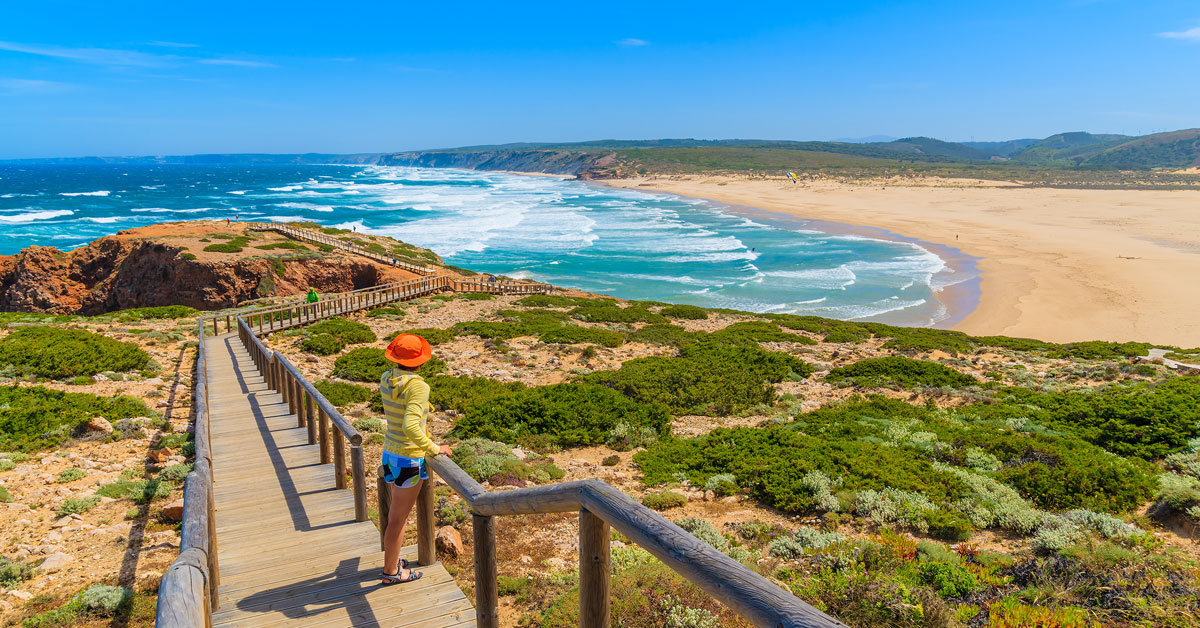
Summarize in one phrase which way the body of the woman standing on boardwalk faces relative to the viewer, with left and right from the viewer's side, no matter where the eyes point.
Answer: facing away from the viewer and to the right of the viewer

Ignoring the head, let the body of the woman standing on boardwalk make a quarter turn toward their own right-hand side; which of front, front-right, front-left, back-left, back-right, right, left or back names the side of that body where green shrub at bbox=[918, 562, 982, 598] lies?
front-left

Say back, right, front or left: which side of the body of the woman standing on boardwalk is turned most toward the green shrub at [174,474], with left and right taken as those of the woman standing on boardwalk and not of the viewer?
left

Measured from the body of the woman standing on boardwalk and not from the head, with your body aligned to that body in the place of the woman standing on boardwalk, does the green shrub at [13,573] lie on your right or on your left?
on your left

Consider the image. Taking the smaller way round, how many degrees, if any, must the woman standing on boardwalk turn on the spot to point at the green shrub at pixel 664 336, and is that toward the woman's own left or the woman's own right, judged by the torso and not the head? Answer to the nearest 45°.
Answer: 0° — they already face it

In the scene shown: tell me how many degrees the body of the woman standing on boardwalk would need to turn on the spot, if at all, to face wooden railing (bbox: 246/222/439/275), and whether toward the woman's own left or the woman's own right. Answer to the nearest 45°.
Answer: approximately 45° to the woman's own left

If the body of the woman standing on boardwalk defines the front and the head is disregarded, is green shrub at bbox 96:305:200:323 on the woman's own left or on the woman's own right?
on the woman's own left

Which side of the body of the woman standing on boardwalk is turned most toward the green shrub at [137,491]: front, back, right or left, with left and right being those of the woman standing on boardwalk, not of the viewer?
left

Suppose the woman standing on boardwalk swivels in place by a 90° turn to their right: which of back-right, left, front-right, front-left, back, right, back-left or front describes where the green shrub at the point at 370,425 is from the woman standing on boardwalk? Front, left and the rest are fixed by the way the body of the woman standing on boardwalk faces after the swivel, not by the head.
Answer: back-left

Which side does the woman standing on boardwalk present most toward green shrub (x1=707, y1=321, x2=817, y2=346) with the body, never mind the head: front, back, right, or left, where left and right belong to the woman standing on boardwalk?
front

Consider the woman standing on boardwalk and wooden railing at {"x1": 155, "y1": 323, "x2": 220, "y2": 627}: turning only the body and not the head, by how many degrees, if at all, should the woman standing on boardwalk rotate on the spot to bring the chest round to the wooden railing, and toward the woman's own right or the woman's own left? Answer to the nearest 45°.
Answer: approximately 180°

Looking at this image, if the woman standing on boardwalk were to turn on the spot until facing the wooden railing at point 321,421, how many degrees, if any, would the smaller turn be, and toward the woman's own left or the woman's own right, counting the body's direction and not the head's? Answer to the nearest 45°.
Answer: approximately 45° to the woman's own left

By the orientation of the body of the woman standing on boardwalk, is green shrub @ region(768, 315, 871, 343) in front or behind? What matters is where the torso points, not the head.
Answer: in front

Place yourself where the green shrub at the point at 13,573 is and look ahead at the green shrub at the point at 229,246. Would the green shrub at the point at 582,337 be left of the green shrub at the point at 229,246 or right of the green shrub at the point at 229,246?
right

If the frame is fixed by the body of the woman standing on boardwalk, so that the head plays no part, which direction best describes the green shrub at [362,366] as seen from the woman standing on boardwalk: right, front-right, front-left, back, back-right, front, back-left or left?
front-left

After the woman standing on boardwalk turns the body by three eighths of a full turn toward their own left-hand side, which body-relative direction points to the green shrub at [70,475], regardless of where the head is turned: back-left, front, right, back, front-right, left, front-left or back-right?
front-right

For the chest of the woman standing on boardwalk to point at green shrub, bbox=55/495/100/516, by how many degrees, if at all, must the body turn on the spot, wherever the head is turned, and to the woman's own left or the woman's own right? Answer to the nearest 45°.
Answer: approximately 90° to the woman's own left

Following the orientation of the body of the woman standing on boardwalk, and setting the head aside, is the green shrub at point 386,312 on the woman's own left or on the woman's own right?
on the woman's own left

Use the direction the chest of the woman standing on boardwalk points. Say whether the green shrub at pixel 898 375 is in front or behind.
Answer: in front

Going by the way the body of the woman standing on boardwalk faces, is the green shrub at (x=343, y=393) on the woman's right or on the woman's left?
on the woman's left

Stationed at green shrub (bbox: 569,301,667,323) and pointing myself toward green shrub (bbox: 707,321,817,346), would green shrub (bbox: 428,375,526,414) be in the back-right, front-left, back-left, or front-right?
front-right

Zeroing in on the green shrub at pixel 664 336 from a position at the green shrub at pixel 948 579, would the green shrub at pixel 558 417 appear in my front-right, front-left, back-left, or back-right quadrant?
front-left
